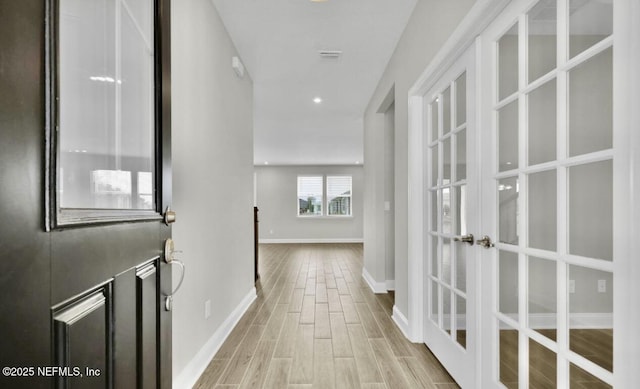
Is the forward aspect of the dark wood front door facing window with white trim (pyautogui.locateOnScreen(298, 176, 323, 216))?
no

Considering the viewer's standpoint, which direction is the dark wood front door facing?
facing the viewer and to the right of the viewer

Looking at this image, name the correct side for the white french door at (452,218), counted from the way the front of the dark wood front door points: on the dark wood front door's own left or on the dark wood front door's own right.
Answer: on the dark wood front door's own left

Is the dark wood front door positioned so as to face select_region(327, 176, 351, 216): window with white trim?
no

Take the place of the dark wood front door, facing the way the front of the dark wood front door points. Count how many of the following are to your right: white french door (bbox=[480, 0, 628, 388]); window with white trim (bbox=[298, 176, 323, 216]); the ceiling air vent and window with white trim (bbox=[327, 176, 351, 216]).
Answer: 0

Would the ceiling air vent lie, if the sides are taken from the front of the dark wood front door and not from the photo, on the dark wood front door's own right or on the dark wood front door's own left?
on the dark wood front door's own left

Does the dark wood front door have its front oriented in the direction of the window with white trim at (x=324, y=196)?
no
